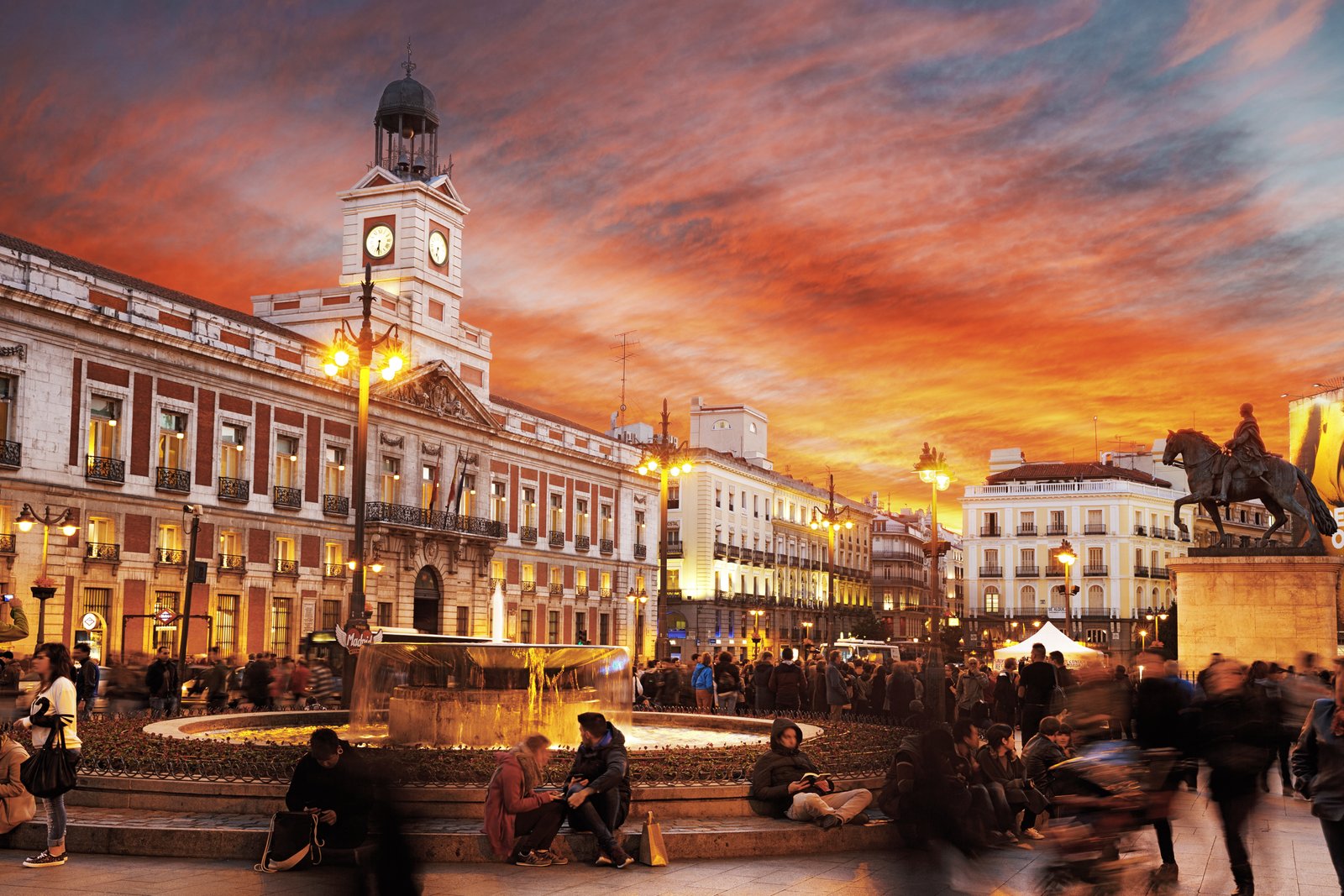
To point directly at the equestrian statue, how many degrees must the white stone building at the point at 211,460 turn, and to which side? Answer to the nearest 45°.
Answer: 0° — it already faces it

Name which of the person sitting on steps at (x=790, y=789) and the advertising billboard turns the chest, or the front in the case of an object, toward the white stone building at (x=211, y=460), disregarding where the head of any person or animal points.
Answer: the advertising billboard

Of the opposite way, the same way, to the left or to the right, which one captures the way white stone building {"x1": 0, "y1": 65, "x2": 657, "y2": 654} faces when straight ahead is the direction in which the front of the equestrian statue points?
the opposite way

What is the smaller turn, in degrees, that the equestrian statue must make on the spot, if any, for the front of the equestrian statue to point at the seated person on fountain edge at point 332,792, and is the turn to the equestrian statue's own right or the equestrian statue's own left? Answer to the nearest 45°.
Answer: approximately 90° to the equestrian statue's own left

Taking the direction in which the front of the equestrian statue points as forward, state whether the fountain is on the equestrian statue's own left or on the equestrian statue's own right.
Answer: on the equestrian statue's own left

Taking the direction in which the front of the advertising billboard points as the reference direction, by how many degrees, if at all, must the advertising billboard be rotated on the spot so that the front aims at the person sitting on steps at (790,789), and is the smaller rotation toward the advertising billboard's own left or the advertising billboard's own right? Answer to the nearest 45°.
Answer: approximately 45° to the advertising billboard's own left

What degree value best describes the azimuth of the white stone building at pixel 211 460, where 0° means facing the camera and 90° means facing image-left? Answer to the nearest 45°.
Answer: approximately 315°

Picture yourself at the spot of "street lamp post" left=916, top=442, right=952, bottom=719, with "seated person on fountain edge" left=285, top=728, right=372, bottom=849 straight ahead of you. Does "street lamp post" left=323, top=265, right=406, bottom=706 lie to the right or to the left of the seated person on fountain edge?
right

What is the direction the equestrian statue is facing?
to the viewer's left
